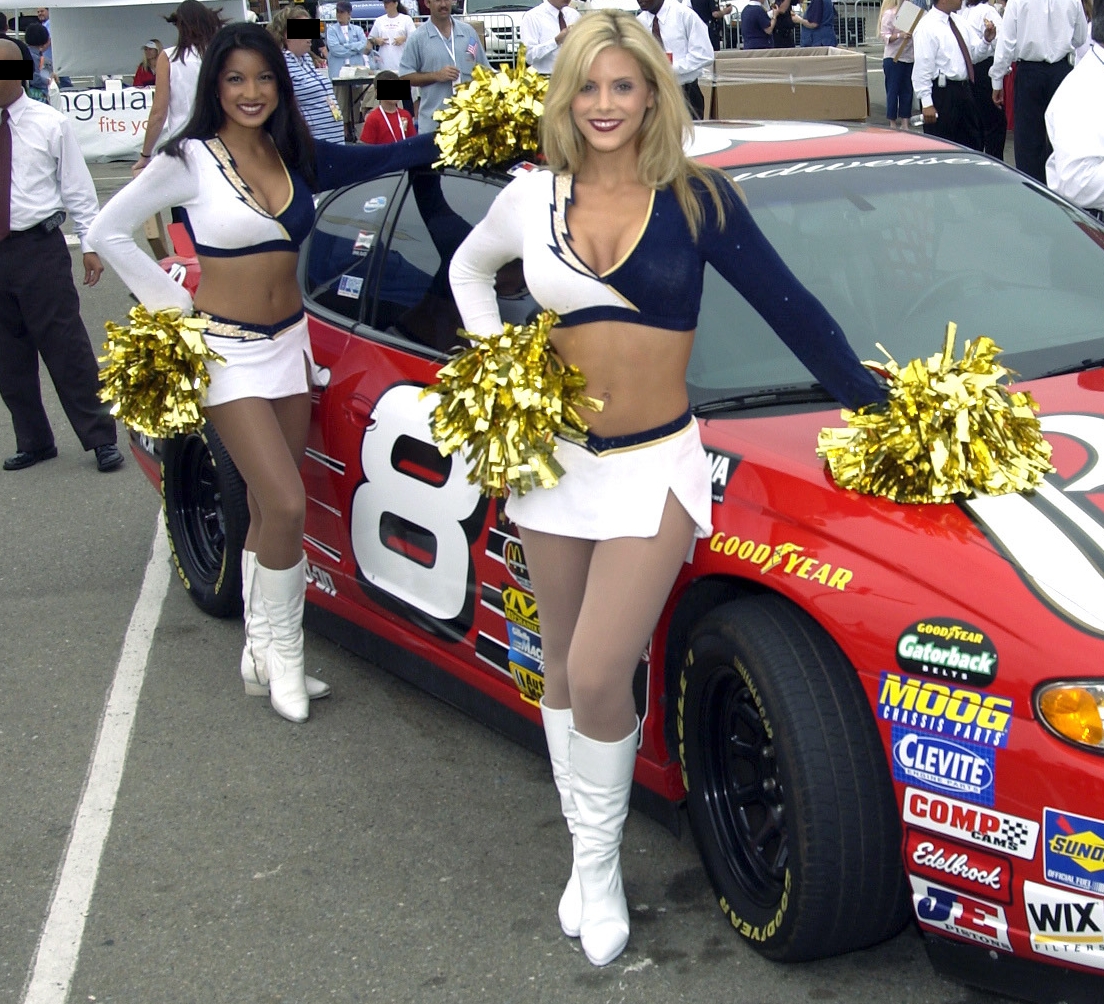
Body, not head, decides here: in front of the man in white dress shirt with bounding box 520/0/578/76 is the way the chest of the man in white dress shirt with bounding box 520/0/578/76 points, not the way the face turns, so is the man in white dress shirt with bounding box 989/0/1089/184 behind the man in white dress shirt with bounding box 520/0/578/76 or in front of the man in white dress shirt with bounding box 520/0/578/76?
in front

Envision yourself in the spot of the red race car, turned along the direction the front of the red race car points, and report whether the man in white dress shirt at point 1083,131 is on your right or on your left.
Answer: on your left

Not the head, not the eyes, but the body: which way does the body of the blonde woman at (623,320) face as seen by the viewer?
toward the camera

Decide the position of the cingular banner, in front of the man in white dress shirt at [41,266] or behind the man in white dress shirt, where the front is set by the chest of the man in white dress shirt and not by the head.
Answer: behind

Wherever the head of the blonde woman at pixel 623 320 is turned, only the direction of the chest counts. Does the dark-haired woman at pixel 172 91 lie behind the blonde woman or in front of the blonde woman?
behind

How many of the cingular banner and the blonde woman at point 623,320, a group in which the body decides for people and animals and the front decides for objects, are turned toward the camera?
2

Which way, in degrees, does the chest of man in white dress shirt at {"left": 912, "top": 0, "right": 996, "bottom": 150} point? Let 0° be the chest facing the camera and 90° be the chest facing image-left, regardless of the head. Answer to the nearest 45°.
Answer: approximately 315°

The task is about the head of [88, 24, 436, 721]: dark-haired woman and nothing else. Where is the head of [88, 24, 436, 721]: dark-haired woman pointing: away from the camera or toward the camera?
toward the camera

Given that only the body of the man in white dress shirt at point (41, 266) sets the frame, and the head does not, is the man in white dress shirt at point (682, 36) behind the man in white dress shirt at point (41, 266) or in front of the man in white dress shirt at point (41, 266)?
behind

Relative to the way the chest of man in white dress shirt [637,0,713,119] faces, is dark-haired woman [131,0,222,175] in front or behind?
in front

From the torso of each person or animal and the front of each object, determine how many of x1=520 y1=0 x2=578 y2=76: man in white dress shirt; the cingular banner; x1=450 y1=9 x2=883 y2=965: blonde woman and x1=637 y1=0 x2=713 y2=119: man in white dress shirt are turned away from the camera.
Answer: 0

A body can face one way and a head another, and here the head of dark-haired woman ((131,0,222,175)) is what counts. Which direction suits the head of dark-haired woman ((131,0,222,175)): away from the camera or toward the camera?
away from the camera

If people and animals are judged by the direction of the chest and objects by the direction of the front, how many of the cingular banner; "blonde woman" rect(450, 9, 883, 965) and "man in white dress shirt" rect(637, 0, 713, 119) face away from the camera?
0

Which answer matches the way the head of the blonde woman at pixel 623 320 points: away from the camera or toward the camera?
toward the camera

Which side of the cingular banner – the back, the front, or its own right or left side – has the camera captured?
front
